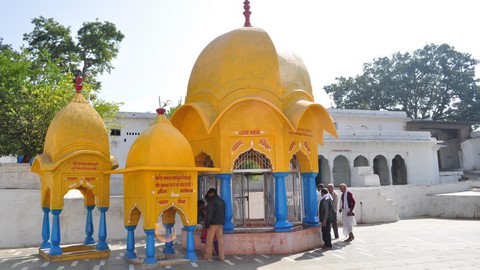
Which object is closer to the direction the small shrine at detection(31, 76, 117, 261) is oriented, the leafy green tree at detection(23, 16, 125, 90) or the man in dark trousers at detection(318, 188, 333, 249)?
the man in dark trousers

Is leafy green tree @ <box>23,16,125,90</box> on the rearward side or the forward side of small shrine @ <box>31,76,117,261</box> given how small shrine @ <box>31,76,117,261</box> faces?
on the rearward side

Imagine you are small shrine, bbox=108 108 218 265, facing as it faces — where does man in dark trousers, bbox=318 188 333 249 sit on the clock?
The man in dark trousers is roughly at 10 o'clock from the small shrine.

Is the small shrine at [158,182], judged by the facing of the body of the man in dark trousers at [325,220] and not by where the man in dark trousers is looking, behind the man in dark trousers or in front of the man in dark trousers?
in front

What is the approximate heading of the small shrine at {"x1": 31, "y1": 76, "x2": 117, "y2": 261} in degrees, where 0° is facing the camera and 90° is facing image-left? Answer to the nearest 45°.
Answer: approximately 0°

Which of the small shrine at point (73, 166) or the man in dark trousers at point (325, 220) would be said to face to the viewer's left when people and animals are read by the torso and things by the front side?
the man in dark trousers

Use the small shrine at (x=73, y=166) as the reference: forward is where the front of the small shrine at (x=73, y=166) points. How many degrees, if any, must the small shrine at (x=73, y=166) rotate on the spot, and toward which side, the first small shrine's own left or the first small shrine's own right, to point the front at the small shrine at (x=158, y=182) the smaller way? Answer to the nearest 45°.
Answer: approximately 45° to the first small shrine's own left

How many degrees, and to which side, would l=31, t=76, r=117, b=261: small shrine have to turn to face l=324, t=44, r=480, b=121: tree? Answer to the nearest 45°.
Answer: approximately 135° to its left

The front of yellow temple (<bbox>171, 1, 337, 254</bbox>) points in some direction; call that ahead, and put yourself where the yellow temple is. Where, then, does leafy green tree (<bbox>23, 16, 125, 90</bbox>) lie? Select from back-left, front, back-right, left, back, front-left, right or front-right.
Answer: back-right

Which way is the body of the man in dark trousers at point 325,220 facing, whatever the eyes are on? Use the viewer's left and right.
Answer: facing to the left of the viewer

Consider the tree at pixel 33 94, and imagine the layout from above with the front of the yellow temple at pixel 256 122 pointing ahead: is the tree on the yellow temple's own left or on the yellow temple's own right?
on the yellow temple's own right
